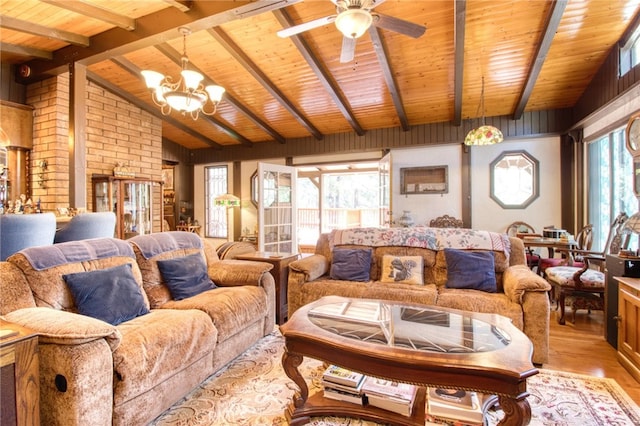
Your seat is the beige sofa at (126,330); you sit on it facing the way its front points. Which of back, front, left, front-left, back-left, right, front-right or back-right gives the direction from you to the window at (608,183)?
front-left

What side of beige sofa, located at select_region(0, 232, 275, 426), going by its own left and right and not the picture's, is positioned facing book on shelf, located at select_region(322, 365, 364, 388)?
front

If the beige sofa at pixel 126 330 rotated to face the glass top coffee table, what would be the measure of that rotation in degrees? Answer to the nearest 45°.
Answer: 0° — it already faces it

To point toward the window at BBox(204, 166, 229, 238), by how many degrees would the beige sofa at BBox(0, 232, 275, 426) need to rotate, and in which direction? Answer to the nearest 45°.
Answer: approximately 135° to its left

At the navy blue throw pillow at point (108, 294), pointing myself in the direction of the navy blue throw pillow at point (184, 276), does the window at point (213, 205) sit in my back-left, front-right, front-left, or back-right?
front-left

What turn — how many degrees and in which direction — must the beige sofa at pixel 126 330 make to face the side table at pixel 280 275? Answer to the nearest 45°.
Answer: approximately 90° to its left

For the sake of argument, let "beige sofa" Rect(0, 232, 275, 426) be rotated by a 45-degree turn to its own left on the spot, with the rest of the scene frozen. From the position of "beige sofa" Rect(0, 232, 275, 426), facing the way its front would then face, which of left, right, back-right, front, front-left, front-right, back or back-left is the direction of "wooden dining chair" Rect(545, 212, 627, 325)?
front

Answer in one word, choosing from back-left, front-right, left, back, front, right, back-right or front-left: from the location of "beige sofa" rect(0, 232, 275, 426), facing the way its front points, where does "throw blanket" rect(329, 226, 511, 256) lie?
front-left

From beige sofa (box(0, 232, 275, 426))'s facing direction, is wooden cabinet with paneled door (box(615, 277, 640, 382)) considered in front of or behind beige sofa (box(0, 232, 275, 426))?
in front

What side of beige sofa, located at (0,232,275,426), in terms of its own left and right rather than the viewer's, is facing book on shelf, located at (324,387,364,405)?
front

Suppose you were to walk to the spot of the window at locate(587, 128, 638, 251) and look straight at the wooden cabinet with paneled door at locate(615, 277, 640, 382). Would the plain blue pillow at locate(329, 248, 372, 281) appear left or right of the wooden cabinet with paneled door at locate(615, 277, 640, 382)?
right

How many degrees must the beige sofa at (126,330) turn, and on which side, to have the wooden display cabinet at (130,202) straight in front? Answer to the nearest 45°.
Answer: approximately 135° to its left

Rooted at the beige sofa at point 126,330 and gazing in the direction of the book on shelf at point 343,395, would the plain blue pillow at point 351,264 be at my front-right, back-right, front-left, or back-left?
front-left

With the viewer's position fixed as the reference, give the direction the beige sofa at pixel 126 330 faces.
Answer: facing the viewer and to the right of the viewer

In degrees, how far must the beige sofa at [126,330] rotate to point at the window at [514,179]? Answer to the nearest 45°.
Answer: approximately 45° to its left

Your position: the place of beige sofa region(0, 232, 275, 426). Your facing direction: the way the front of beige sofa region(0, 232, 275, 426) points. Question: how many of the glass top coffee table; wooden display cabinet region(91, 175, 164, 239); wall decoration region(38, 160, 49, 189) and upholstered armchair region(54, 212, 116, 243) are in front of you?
1

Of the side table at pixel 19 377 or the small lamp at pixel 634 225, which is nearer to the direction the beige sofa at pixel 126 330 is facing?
the small lamp
